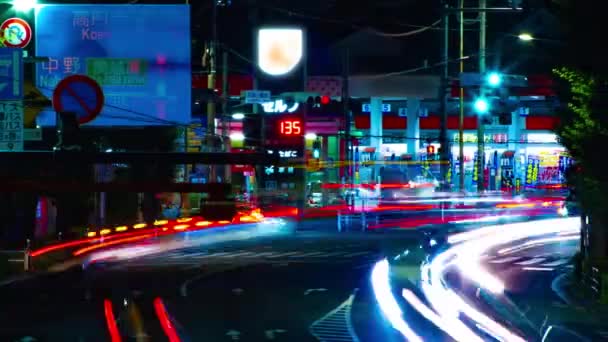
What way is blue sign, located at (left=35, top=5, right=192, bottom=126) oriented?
toward the camera

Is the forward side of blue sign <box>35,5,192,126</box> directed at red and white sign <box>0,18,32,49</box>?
no

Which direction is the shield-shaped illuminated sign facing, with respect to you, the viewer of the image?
facing the viewer

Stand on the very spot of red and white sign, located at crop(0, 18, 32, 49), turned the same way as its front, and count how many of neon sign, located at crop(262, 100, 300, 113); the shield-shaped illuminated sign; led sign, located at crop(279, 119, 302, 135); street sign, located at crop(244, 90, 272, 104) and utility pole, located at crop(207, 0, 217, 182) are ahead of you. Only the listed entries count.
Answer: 0

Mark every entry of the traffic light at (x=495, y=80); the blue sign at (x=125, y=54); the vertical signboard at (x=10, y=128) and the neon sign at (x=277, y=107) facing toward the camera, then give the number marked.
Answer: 4

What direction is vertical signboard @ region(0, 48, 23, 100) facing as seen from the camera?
toward the camera

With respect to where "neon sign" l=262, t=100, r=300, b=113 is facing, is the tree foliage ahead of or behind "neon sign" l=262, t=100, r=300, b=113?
ahead

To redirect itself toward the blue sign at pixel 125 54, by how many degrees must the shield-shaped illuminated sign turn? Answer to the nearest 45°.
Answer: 0° — it already faces it

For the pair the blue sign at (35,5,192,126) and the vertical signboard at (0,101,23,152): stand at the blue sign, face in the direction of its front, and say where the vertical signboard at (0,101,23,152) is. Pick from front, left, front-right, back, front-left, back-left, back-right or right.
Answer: front-right

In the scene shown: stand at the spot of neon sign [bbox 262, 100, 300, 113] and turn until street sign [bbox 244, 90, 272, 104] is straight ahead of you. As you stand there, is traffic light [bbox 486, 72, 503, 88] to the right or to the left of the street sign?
left

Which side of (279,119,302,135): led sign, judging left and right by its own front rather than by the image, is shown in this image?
front

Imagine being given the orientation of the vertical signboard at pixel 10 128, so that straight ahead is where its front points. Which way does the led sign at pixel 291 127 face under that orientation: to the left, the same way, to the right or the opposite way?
the same way

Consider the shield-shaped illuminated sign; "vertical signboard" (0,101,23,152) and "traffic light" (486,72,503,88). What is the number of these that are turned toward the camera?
3
